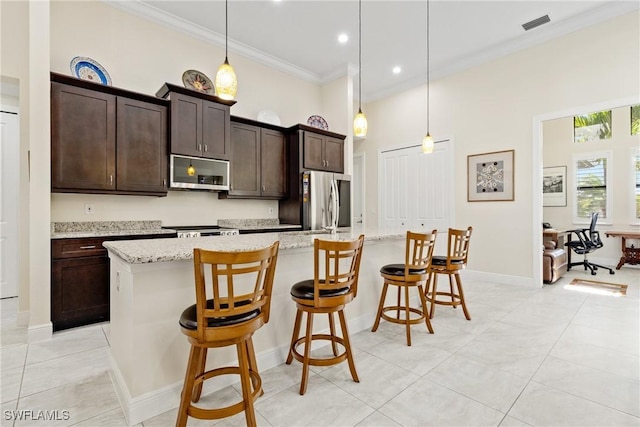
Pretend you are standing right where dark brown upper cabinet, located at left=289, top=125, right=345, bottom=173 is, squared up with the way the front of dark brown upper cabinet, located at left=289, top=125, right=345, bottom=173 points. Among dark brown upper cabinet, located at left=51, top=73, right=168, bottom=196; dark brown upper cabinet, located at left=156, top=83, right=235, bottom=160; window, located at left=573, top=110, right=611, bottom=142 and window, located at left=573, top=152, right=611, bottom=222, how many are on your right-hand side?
2

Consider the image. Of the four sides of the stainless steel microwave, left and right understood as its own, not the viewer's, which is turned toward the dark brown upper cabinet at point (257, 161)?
left

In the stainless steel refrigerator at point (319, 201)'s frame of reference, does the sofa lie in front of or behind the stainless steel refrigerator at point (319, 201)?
in front

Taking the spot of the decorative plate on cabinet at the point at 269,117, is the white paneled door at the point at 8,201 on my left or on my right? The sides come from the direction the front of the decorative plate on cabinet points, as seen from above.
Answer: on my right

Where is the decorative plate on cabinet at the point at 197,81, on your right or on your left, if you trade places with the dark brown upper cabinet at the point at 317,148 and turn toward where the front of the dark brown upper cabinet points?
on your right

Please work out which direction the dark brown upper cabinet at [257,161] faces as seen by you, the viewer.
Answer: facing the viewer and to the right of the viewer

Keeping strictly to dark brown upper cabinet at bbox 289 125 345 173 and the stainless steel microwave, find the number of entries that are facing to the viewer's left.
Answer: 0

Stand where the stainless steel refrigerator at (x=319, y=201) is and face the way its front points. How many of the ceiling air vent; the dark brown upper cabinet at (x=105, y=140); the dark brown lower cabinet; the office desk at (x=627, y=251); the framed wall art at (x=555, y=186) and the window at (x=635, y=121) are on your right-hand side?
2

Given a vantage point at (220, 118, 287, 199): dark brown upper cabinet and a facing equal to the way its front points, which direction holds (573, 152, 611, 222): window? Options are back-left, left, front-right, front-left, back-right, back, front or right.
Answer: front-left

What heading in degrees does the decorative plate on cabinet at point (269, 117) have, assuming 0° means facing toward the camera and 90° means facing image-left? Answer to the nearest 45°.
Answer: approximately 315°

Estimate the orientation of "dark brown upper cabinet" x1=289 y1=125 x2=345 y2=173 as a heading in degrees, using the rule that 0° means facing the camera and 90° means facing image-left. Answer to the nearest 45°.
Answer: approximately 315°

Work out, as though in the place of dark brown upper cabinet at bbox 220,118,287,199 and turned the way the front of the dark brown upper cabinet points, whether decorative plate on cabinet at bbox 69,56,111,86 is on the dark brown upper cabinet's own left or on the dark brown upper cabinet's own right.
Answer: on the dark brown upper cabinet's own right
